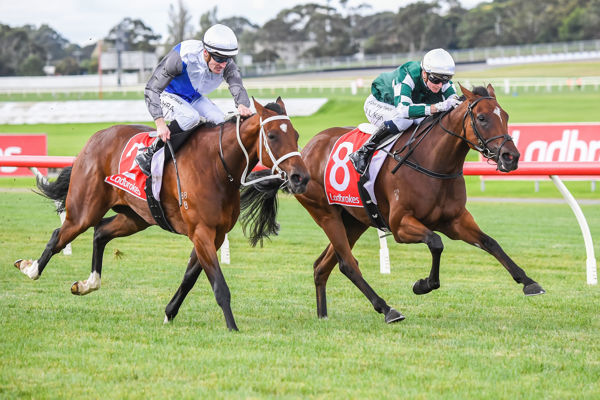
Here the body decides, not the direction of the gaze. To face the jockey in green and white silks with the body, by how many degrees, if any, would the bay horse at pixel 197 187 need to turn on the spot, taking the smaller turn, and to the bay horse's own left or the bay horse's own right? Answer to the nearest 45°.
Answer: approximately 45° to the bay horse's own left

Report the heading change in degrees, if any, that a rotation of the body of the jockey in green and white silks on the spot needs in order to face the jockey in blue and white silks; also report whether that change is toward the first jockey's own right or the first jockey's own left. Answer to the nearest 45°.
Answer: approximately 135° to the first jockey's own right

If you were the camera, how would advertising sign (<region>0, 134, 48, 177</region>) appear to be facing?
facing the viewer

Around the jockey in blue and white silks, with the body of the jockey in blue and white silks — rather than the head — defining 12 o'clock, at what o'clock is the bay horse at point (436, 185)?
The bay horse is roughly at 11 o'clock from the jockey in blue and white silks.

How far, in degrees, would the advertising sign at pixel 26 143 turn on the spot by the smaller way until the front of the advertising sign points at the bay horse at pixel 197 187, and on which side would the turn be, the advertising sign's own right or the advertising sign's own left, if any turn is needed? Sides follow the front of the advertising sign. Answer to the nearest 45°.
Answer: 0° — it already faces it

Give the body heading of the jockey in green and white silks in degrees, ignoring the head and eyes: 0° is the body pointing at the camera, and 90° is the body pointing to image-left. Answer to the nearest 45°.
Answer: approximately 315°

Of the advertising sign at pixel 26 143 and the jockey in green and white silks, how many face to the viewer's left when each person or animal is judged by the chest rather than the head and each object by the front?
0

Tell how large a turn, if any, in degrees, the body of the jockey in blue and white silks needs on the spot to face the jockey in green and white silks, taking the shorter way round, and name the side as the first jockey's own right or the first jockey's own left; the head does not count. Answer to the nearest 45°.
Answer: approximately 45° to the first jockey's own left

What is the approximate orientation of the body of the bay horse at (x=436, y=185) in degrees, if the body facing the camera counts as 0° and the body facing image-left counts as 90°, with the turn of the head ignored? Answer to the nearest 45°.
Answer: approximately 315°

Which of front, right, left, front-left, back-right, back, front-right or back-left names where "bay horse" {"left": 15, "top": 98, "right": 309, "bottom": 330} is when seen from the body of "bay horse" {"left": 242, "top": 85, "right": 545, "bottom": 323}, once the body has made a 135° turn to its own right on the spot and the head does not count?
front

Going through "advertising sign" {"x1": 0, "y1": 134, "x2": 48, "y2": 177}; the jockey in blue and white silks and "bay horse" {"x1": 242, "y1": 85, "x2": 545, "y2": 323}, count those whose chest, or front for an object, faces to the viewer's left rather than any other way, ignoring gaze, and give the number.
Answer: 0

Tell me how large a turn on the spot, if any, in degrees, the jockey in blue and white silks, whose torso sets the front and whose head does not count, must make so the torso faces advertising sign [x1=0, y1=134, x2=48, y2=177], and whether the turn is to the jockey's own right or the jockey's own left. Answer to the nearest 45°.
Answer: approximately 135° to the jockey's own left
